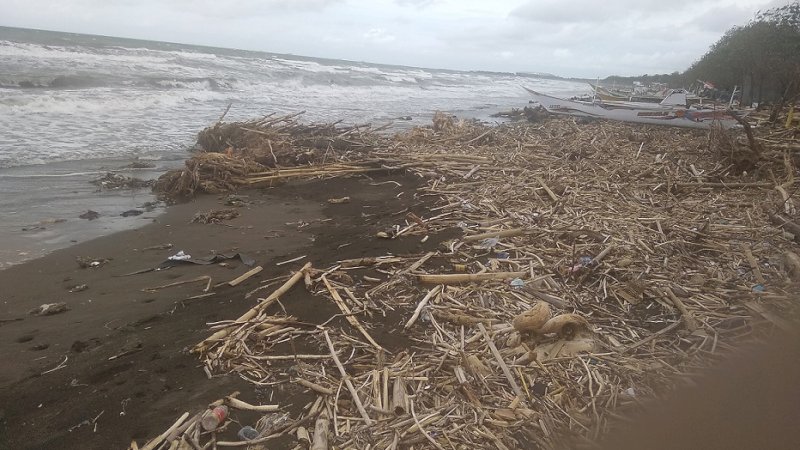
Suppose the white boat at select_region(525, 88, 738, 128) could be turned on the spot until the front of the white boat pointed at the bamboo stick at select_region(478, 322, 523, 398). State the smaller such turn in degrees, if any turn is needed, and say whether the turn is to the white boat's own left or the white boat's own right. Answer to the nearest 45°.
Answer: approximately 90° to the white boat's own left

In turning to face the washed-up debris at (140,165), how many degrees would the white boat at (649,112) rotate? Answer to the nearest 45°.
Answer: approximately 45° to its left

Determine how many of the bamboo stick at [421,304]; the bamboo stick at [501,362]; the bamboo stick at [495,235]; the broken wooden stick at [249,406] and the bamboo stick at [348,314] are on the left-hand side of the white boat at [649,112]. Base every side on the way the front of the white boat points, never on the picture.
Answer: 5

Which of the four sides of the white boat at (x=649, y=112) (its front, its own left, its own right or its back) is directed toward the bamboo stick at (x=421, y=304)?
left

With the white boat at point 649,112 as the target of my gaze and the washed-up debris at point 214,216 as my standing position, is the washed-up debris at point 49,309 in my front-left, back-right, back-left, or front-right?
back-right

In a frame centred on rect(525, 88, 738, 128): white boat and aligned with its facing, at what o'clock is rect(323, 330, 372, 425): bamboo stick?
The bamboo stick is roughly at 9 o'clock from the white boat.

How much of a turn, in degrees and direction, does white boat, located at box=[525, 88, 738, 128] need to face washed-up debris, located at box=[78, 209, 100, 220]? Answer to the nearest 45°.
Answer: approximately 45° to its left

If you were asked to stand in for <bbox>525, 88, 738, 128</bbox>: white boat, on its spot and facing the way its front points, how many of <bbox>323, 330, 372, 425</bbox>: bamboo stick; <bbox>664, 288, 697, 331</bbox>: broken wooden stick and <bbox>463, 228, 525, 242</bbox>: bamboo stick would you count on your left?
3

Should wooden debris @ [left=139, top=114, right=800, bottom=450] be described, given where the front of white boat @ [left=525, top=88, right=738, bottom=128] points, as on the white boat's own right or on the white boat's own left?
on the white boat's own left

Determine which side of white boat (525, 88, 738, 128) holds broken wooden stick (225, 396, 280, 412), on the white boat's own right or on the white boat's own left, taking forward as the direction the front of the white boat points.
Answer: on the white boat's own left

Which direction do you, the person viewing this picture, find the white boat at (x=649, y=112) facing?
facing to the left of the viewer

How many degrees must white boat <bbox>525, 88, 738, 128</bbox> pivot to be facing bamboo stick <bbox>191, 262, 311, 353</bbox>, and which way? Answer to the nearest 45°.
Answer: approximately 90° to its left

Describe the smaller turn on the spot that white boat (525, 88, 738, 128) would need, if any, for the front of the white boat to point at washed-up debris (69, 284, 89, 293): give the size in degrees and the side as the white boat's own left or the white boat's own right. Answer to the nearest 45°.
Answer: approximately 90° to the white boat's own left

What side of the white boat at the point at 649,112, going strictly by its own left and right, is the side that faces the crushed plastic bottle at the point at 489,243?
left
